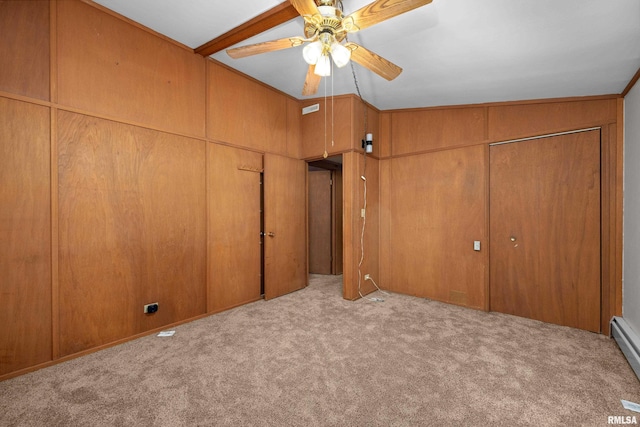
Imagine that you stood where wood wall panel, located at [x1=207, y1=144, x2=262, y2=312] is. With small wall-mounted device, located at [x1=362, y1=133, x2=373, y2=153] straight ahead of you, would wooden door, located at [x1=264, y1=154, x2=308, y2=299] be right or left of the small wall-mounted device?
left

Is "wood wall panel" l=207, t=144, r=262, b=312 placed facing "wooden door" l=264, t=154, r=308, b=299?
no

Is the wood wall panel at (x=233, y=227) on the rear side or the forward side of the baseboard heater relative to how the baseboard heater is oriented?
on the forward side

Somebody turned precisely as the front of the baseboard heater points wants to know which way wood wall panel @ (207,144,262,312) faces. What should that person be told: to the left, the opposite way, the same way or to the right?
the opposite way

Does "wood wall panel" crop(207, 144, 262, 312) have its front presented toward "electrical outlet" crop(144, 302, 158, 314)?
no

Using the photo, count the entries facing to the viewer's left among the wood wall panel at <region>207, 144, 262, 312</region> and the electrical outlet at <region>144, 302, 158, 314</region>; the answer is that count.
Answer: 0

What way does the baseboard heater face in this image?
to the viewer's left

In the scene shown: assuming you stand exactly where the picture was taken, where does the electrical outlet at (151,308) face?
facing the viewer and to the right of the viewer

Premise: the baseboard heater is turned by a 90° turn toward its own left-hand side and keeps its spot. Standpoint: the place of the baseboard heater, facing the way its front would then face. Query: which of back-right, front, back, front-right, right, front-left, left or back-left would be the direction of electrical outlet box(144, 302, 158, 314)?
front-right

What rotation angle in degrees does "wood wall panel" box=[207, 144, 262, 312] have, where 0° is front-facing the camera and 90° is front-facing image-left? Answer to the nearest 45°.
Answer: approximately 315°

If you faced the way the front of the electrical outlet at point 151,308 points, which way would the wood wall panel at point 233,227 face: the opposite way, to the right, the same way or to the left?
the same way

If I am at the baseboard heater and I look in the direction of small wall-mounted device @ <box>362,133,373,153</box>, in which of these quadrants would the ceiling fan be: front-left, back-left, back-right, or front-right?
front-left

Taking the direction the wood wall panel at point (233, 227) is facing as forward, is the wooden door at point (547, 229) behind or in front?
in front

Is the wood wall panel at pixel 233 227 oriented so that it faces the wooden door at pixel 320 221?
no

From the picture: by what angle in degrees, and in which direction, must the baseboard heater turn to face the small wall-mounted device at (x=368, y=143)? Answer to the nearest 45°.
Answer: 0° — it already faces it

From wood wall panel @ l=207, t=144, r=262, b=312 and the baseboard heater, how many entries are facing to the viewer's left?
1
